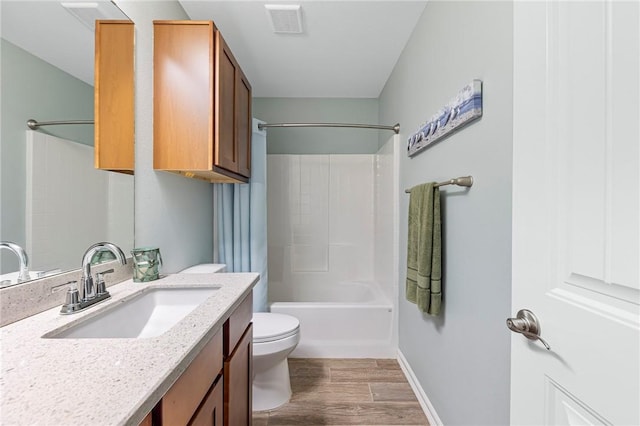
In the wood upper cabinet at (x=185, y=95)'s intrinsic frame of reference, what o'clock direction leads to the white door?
The white door is roughly at 2 o'clock from the wood upper cabinet.

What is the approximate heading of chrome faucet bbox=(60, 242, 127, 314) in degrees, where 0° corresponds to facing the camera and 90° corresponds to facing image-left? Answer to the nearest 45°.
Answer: approximately 315°

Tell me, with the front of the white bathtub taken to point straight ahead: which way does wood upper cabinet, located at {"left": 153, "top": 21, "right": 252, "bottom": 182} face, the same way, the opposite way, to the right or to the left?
to the left

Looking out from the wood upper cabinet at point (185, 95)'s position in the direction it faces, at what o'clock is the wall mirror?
The wall mirror is roughly at 4 o'clock from the wood upper cabinet.

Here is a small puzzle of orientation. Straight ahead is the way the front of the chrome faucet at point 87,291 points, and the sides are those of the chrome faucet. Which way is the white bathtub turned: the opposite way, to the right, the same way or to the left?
to the right

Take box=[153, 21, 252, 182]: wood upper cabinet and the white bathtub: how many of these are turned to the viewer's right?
1

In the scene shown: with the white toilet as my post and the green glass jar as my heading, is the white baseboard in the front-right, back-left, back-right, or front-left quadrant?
back-left

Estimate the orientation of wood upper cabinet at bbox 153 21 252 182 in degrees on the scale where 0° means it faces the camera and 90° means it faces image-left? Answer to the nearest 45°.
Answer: approximately 270°

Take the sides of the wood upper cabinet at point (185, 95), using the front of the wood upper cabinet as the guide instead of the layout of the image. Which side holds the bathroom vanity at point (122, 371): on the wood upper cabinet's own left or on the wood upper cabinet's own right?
on the wood upper cabinet's own right
